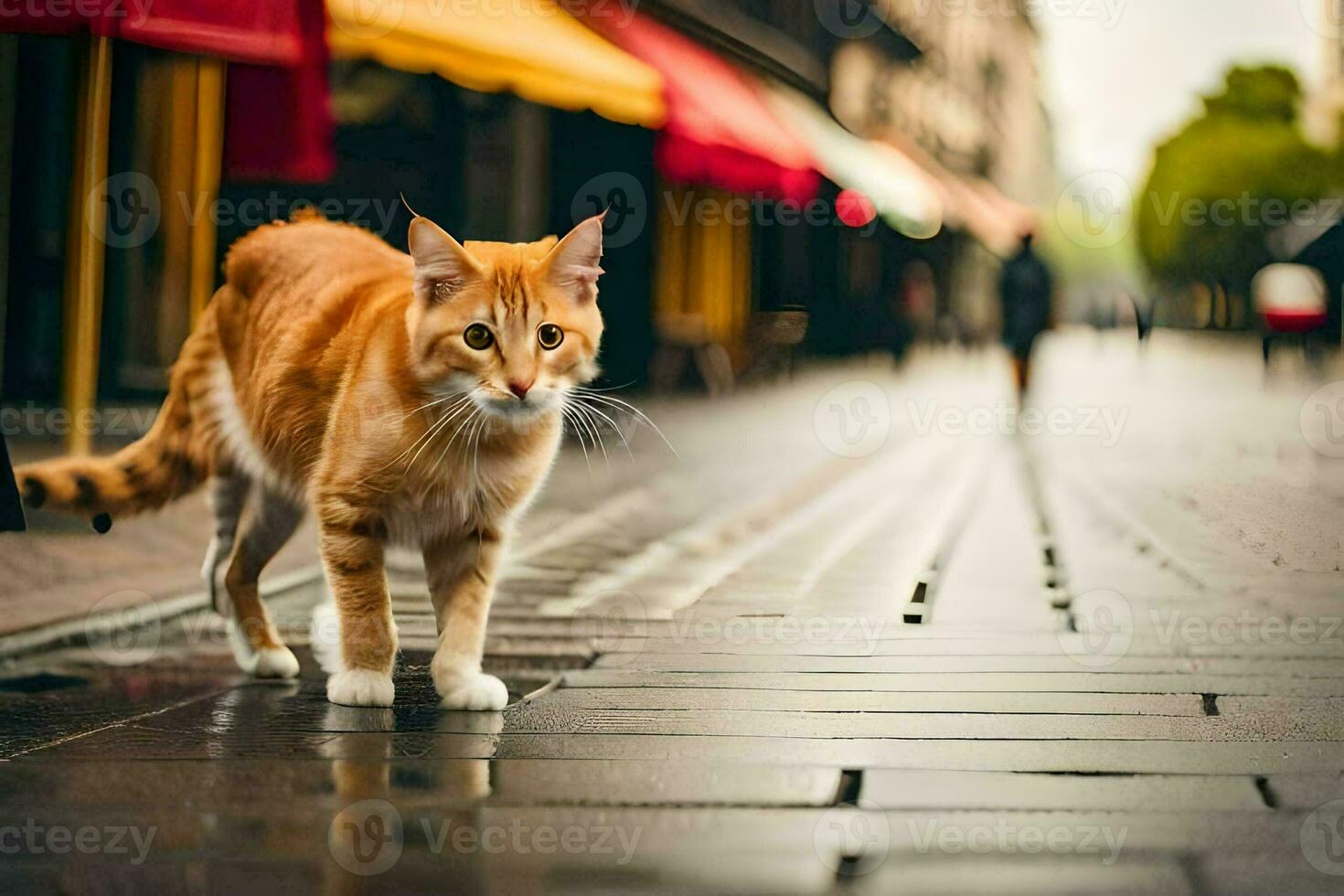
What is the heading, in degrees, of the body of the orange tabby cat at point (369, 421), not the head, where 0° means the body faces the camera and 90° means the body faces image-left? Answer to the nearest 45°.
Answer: approximately 315°

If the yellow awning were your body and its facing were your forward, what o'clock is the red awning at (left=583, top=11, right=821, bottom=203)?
The red awning is roughly at 8 o'clock from the yellow awning.

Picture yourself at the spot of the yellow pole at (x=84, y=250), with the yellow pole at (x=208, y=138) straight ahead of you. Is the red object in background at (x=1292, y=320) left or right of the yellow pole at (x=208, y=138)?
right

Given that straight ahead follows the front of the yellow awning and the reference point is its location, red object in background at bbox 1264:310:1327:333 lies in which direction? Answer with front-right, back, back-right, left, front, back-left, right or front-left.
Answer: left

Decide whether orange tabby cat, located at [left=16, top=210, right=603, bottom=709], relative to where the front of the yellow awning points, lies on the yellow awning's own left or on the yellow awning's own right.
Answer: on the yellow awning's own right

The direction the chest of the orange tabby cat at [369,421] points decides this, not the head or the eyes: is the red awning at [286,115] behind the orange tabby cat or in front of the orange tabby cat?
behind

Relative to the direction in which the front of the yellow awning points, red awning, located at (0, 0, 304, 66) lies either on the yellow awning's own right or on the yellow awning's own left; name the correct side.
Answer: on the yellow awning's own right

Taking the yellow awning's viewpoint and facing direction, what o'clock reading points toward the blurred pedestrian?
The blurred pedestrian is roughly at 9 o'clock from the yellow awning.

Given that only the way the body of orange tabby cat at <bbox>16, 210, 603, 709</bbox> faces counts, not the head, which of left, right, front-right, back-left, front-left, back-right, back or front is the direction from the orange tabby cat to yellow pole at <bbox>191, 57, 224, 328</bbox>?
back-left

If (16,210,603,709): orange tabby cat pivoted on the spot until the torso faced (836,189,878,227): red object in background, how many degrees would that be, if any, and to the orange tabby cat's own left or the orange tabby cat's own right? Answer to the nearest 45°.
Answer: approximately 135° to the orange tabby cat's own left

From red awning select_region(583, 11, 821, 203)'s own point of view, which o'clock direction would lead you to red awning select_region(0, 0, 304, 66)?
red awning select_region(0, 0, 304, 66) is roughly at 2 o'clock from red awning select_region(583, 11, 821, 203).

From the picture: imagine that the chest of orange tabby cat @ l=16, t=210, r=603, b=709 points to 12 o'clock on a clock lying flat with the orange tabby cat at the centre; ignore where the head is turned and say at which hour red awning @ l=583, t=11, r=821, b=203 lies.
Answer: The red awning is roughly at 8 o'clock from the orange tabby cat.

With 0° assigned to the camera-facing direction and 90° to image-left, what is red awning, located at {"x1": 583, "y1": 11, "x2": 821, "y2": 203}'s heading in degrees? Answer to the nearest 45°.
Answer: approximately 315°

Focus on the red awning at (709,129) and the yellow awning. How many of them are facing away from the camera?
0
